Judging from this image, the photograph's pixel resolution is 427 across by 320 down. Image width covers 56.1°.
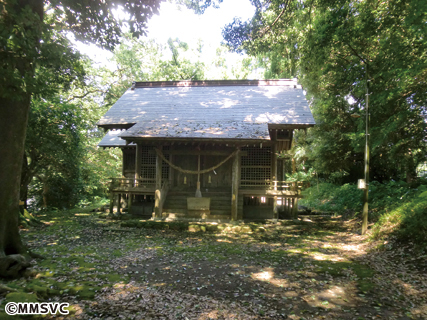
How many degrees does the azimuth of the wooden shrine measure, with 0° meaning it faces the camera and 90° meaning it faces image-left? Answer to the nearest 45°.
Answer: approximately 0°

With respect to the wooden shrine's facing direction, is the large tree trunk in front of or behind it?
in front
